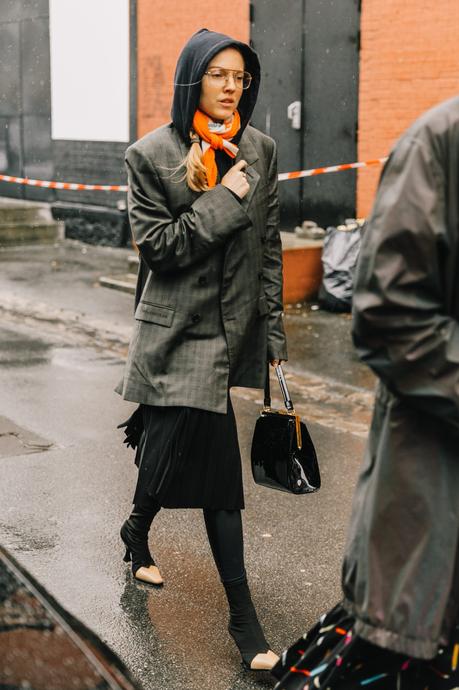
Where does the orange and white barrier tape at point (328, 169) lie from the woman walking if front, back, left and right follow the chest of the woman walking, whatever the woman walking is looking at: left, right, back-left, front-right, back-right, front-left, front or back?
back-left

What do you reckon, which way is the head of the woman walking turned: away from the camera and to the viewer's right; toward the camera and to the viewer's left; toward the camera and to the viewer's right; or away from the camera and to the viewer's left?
toward the camera and to the viewer's right

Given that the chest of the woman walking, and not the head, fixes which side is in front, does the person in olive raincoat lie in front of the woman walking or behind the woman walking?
in front

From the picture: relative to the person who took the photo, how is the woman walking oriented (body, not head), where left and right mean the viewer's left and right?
facing the viewer and to the right of the viewer

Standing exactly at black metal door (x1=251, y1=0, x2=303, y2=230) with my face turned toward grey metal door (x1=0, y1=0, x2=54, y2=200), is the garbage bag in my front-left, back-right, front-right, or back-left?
back-left

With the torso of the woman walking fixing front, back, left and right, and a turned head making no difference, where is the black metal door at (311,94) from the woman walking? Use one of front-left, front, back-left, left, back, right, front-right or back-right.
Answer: back-left

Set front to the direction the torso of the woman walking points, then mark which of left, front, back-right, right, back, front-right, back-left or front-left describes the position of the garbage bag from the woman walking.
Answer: back-left

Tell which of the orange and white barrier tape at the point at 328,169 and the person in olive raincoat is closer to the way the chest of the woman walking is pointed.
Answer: the person in olive raincoat

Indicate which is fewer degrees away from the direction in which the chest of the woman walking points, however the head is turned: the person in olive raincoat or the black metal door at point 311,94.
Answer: the person in olive raincoat
